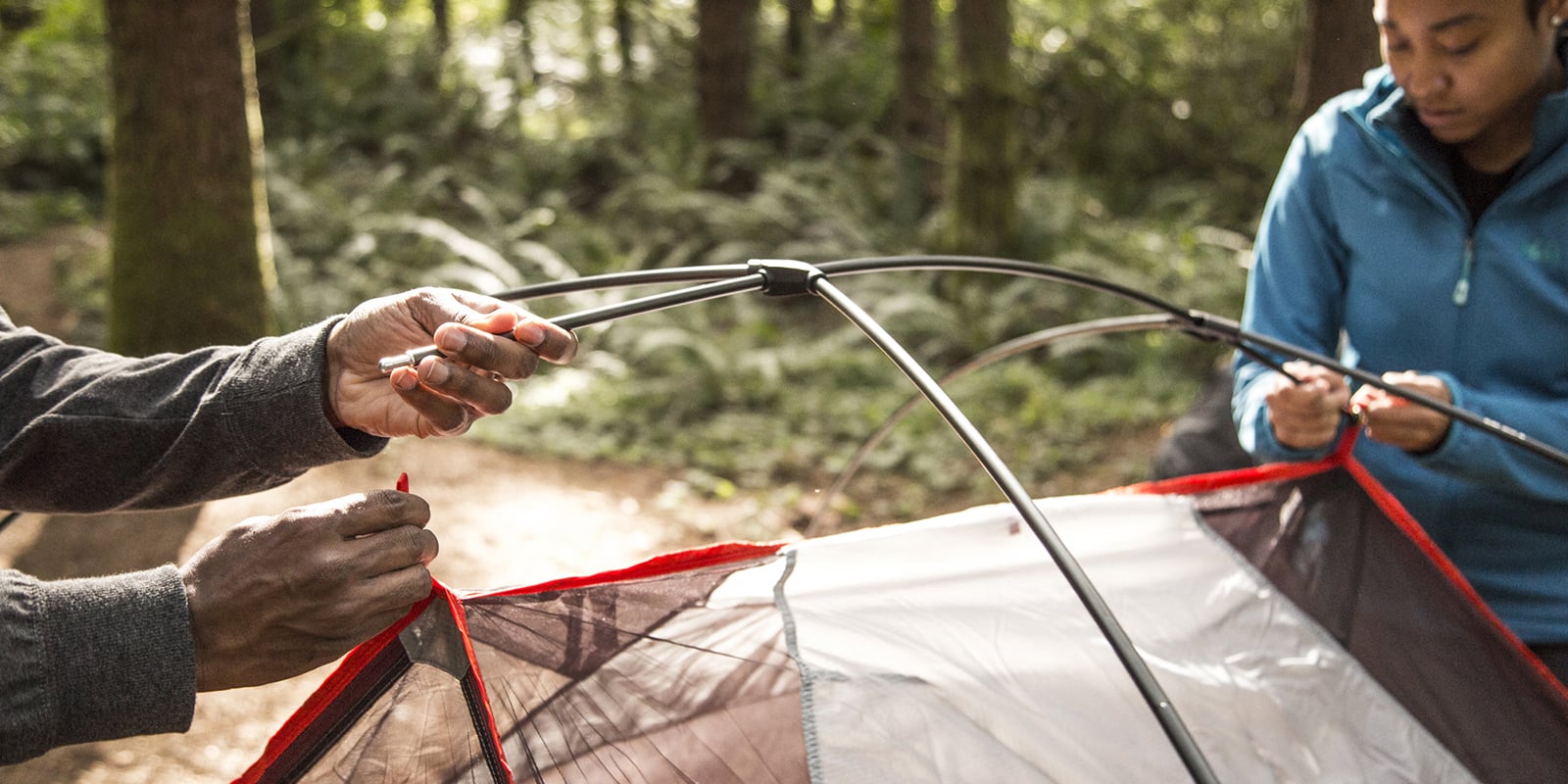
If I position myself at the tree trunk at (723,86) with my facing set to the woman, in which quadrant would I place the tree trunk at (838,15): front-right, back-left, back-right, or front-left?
back-left

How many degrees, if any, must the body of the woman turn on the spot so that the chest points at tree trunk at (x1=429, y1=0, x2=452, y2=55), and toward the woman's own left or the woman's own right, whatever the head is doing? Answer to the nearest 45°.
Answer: approximately 90° to the woman's own right

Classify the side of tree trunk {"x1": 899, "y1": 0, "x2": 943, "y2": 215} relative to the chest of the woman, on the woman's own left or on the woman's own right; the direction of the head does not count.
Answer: on the woman's own right

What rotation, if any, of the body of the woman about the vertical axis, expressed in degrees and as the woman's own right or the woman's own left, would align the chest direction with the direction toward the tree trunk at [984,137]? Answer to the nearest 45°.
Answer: approximately 90° to the woman's own right

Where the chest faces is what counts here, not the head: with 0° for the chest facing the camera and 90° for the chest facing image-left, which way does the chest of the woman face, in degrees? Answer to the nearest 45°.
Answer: approximately 45°

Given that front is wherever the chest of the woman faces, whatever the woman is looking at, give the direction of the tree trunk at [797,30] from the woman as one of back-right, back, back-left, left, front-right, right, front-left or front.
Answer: right

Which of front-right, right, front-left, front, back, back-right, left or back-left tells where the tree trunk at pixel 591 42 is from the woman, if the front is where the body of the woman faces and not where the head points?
right

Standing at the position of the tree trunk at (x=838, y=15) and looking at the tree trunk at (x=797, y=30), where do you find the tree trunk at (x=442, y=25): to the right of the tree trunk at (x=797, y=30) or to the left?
right

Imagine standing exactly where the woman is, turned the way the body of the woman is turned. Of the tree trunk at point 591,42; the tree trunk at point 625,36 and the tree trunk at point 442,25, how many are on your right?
3

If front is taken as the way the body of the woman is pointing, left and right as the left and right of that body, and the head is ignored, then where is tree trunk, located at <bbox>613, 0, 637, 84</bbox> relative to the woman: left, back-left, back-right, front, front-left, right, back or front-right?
right

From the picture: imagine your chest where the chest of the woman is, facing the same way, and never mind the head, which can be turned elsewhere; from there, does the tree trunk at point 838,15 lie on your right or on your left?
on your right
